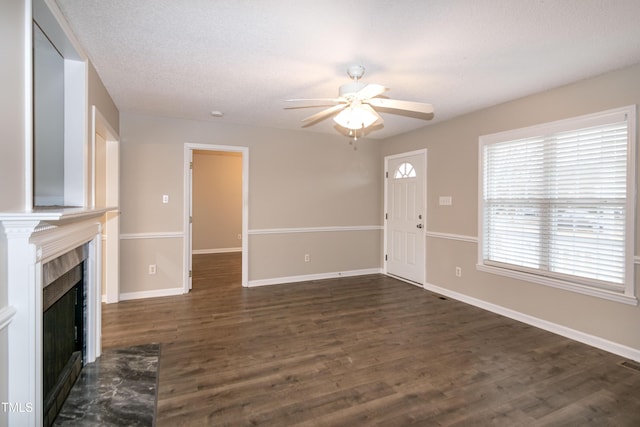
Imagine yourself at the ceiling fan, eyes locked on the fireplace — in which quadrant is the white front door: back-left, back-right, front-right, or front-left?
back-right

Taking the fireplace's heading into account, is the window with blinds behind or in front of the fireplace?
in front

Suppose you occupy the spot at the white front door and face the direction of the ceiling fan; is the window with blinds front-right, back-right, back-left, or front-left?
front-left

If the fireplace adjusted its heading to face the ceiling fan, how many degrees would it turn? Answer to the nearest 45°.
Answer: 0° — it already faces it

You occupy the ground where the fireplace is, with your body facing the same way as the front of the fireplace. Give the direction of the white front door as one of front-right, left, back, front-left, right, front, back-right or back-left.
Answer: front

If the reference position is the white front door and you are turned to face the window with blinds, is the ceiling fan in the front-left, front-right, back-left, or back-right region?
front-right

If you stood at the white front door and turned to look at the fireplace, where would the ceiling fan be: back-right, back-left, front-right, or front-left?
front-left

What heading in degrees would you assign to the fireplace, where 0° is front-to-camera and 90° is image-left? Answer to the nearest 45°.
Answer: approximately 270°

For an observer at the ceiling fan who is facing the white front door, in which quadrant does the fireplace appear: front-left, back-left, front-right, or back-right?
back-left

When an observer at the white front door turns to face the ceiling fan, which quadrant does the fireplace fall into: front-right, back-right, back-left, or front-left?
front-right
